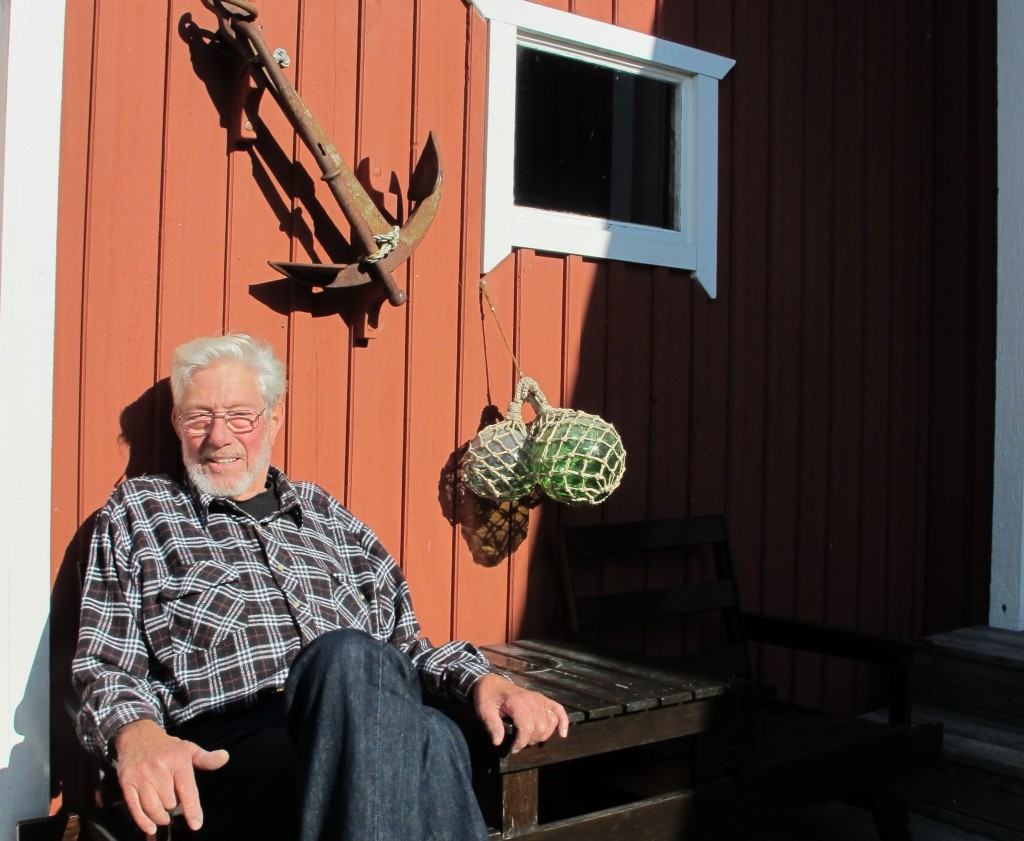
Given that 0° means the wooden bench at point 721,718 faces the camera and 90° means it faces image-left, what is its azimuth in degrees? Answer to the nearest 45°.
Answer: approximately 315°

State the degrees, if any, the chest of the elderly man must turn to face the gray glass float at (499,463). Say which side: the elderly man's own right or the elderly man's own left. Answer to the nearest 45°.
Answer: approximately 90° to the elderly man's own left

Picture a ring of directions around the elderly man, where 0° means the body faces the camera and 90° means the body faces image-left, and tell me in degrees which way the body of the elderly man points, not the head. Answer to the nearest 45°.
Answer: approximately 315°

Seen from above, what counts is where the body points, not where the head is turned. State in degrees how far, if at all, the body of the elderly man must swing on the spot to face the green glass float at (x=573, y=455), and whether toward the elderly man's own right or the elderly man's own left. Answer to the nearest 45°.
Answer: approximately 90° to the elderly man's own left

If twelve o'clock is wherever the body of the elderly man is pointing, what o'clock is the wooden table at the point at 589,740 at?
The wooden table is roughly at 10 o'clock from the elderly man.
